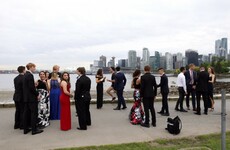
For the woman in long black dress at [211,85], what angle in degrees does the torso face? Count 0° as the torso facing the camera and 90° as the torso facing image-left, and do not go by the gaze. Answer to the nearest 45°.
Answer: approximately 45°

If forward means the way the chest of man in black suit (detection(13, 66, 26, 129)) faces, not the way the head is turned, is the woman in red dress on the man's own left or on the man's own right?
on the man's own right

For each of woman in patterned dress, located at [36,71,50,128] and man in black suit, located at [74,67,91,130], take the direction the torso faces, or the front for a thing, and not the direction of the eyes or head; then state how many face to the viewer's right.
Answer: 0

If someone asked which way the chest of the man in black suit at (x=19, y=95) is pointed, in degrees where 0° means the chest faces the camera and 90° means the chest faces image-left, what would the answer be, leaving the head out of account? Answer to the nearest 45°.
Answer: approximately 225°

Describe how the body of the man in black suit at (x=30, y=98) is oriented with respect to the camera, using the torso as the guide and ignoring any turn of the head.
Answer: to the viewer's right

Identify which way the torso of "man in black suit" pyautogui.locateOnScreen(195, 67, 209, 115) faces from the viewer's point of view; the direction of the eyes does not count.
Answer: away from the camera

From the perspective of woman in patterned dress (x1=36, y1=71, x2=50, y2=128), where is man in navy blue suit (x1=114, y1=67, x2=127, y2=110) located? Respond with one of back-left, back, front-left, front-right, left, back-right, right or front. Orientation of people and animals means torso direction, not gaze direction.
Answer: back-left

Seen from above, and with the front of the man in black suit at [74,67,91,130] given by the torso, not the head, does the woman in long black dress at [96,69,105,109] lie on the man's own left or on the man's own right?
on the man's own right
